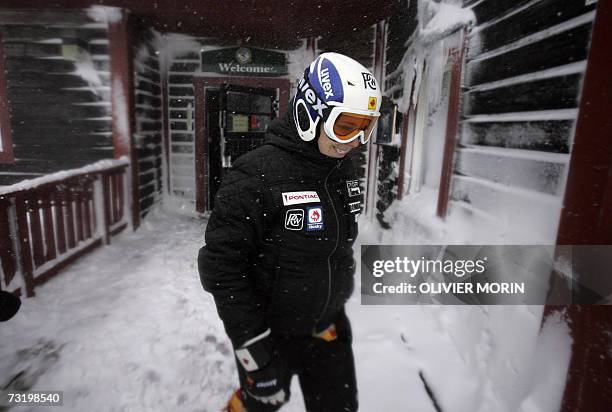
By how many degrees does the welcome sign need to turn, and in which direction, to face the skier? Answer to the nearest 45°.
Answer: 0° — it already faces them

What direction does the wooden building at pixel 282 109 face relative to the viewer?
toward the camera

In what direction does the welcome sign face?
toward the camera

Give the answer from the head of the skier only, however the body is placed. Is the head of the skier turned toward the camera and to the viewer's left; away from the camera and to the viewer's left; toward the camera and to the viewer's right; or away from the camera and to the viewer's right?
toward the camera and to the viewer's right

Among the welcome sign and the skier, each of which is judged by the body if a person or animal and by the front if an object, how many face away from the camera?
0

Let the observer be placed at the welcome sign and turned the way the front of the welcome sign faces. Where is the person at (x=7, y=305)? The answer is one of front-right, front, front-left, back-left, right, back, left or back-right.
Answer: front

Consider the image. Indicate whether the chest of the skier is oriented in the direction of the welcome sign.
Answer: no

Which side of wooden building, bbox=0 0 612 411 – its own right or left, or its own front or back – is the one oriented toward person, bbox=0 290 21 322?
front

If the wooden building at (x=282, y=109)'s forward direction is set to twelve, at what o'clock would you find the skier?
The skier is roughly at 12 o'clock from the wooden building.

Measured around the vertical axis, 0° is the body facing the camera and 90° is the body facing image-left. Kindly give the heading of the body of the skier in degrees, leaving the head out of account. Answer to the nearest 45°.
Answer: approximately 315°
